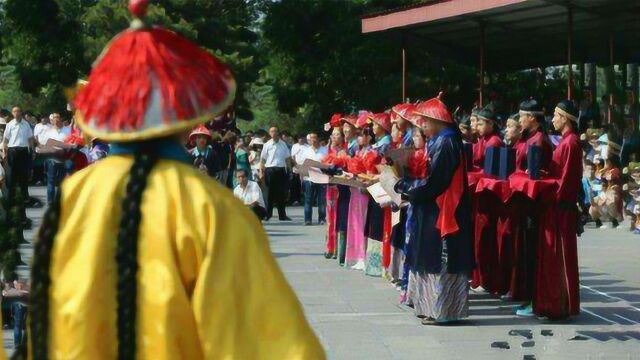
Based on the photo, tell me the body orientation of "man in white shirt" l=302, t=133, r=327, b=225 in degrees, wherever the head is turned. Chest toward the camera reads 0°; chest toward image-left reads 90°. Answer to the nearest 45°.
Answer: approximately 0°

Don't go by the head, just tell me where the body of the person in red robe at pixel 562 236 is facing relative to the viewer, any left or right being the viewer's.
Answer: facing to the left of the viewer

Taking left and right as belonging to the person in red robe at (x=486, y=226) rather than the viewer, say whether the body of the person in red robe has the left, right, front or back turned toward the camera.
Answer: left

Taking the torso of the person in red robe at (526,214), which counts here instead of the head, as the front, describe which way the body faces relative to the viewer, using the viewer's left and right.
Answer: facing to the left of the viewer

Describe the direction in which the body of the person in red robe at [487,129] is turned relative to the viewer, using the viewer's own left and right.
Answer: facing to the left of the viewer

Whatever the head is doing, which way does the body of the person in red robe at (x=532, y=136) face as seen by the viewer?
to the viewer's left
